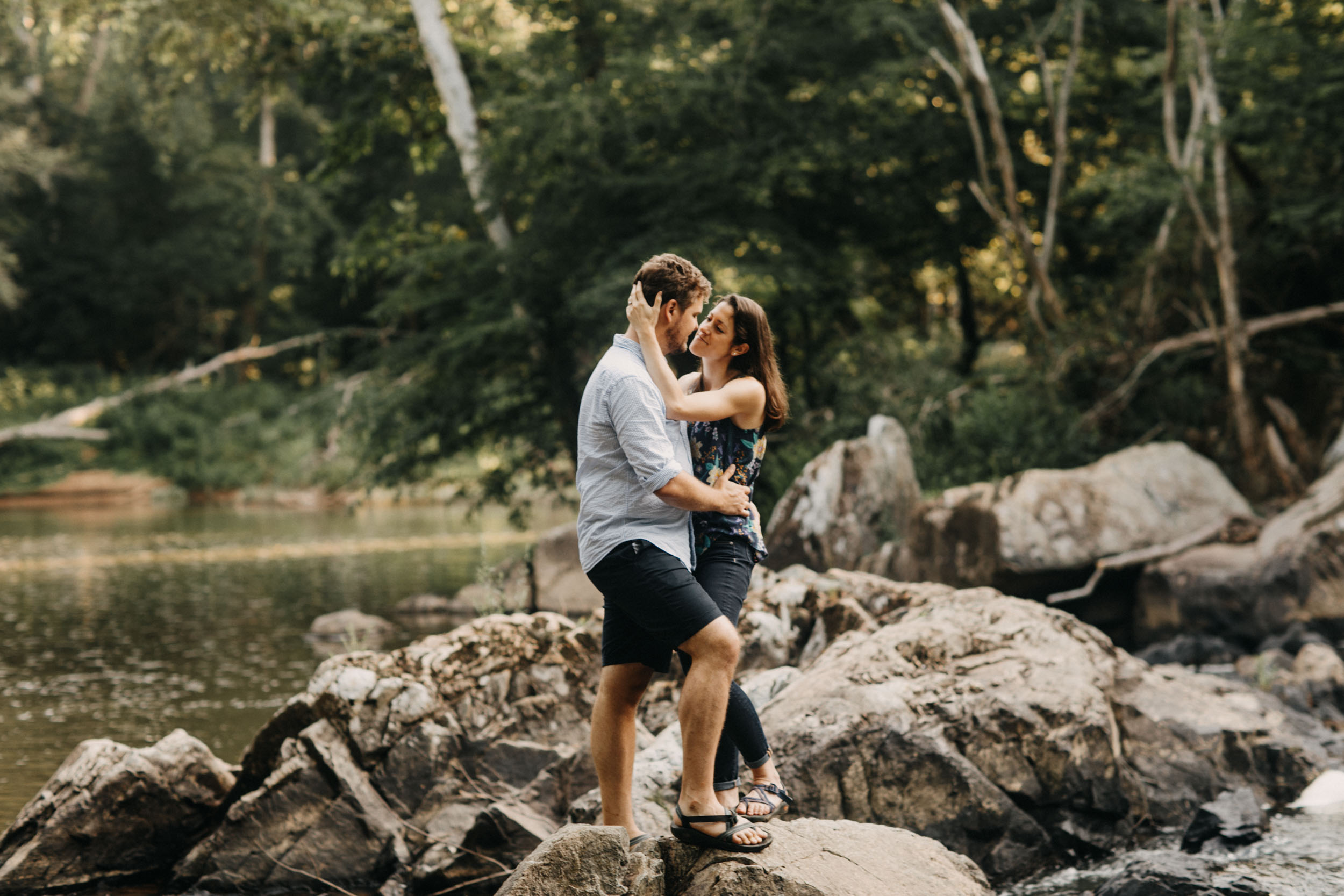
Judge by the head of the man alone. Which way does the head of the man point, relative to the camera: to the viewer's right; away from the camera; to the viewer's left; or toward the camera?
to the viewer's right

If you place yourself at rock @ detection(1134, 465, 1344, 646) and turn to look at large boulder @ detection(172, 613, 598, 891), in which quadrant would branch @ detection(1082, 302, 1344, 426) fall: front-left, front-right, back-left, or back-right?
back-right

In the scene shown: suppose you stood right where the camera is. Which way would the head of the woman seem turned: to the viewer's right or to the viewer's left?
to the viewer's left

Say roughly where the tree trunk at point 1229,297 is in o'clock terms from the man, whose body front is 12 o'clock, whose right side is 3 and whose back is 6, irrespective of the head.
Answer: The tree trunk is roughly at 10 o'clock from the man.

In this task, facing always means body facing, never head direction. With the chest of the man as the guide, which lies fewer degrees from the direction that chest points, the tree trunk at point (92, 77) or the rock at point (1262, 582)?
the rock

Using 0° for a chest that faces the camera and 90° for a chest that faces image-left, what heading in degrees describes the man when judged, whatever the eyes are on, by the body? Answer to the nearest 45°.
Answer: approximately 270°

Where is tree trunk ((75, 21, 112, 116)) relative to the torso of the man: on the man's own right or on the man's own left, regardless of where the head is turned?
on the man's own left
